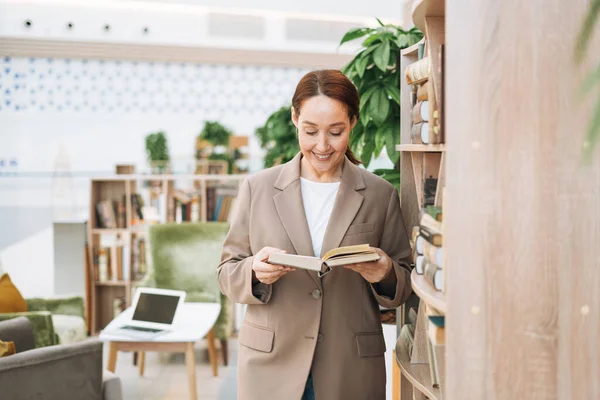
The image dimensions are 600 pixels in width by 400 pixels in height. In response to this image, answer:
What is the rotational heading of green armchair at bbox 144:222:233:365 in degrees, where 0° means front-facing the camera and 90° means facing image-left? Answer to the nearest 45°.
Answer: approximately 0°

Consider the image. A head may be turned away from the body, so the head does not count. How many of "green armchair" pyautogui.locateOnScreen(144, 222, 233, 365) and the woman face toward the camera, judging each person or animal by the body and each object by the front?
2

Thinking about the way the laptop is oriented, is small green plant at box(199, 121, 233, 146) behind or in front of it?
behind

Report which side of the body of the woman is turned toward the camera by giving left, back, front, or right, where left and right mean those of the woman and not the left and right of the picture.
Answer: front

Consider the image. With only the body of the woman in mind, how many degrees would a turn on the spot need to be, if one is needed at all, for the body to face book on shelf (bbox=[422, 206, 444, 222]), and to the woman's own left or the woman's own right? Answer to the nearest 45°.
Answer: approximately 45° to the woman's own left

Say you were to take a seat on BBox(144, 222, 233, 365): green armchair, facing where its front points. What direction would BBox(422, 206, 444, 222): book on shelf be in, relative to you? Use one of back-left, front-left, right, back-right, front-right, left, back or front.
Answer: front

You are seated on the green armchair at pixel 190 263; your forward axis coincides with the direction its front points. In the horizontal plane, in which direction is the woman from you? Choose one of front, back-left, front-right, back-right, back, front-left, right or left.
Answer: front

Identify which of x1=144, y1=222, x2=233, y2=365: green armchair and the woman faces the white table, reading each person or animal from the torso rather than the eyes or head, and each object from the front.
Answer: the green armchair

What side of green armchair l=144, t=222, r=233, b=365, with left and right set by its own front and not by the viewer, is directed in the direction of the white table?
front

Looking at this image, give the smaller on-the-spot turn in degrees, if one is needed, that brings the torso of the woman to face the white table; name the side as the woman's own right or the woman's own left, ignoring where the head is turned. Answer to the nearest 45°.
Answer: approximately 135° to the woman's own right

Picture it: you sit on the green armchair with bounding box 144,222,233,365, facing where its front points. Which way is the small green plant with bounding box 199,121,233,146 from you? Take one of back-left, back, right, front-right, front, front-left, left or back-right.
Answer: back

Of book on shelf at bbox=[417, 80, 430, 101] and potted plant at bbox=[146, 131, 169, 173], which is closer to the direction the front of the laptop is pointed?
the book on shelf

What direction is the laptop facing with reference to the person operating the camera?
facing the viewer and to the left of the viewer
